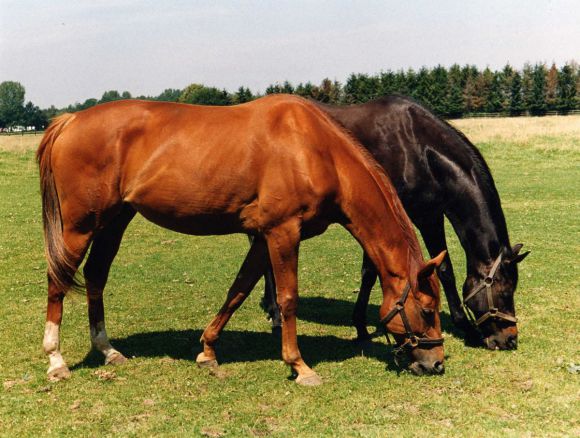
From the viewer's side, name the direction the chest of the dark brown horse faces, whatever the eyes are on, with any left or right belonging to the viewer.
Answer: facing to the right of the viewer

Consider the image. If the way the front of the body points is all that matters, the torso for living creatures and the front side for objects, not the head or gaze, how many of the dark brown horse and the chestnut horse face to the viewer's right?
2

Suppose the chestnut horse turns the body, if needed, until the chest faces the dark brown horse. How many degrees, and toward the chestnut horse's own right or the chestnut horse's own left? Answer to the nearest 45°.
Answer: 0° — it already faces it

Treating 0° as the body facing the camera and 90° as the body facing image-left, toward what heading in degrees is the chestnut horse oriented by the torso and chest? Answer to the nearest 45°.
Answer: approximately 270°

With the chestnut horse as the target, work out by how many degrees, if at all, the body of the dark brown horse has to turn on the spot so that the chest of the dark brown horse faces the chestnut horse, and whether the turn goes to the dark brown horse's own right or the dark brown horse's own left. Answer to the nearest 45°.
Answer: approximately 135° to the dark brown horse's own right
